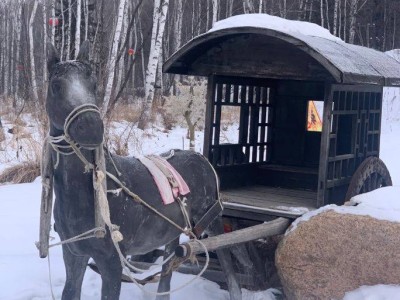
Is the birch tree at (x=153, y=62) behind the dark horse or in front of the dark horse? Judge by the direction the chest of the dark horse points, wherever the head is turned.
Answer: behind

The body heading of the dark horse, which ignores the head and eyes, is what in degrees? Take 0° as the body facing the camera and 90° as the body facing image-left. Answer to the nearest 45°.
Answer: approximately 45°

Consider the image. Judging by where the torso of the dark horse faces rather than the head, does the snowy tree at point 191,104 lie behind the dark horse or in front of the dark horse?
behind

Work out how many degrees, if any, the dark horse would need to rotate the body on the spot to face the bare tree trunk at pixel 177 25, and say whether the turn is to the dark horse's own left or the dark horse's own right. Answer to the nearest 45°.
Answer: approximately 135° to the dark horse's own right
